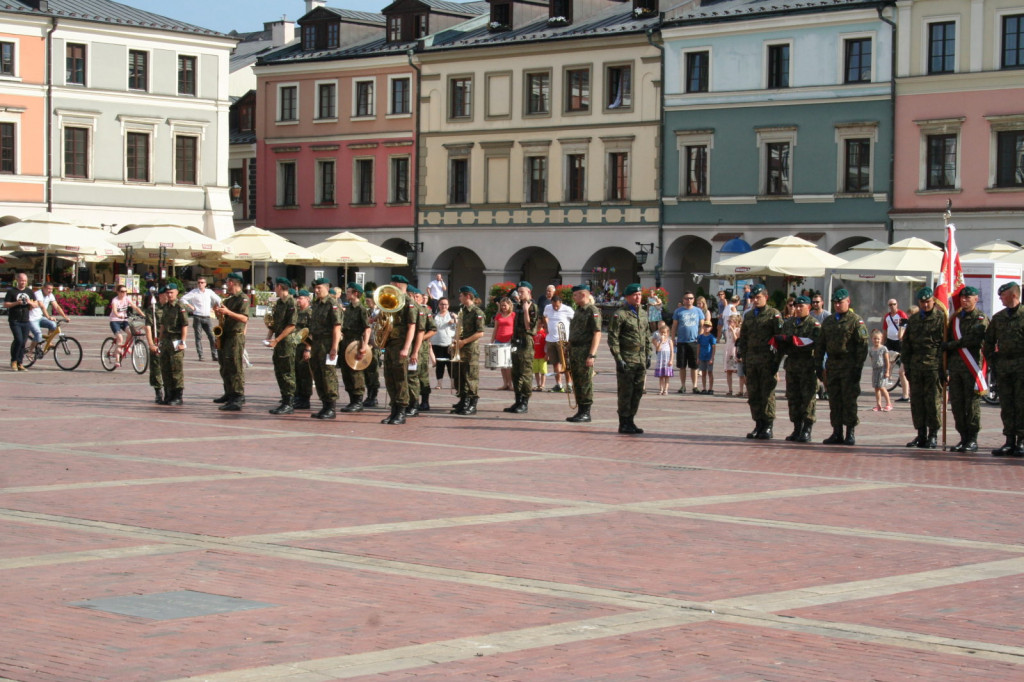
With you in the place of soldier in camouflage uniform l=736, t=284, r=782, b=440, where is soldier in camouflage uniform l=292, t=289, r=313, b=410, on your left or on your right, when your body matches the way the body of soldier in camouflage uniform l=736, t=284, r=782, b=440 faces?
on your right

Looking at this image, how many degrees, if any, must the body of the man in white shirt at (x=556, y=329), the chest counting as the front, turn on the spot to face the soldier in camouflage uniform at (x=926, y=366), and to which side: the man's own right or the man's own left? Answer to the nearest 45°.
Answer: approximately 45° to the man's own left

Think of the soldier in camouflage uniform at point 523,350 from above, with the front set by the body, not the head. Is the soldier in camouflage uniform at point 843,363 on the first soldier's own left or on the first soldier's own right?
on the first soldier's own left

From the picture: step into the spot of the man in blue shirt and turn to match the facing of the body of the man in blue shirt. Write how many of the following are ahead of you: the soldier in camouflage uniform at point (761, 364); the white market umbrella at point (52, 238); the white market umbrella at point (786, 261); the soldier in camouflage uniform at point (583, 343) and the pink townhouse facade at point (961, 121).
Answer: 2

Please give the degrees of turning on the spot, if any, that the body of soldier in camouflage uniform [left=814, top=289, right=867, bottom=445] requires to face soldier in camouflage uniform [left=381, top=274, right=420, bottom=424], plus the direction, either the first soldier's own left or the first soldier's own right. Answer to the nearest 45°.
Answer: approximately 45° to the first soldier's own right

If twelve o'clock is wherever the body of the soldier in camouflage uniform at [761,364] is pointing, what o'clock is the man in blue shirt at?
The man in blue shirt is roughly at 4 o'clock from the soldier in camouflage uniform.

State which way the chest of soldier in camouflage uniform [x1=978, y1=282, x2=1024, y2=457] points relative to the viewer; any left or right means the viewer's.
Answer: facing the viewer and to the left of the viewer

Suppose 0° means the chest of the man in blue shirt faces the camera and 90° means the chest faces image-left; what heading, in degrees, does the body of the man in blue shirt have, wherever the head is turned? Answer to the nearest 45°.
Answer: approximately 0°

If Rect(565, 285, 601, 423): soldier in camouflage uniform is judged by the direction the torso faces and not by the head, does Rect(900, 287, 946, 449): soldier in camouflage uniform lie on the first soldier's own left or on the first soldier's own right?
on the first soldier's own left
